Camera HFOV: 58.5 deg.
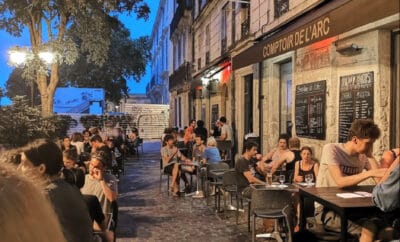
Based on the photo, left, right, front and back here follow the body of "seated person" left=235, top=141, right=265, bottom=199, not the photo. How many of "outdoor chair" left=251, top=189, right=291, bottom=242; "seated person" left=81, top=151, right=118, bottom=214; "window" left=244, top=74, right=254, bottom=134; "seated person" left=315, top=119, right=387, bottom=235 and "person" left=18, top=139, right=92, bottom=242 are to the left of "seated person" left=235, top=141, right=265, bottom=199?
1

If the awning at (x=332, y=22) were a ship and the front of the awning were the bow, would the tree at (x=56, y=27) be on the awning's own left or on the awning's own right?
on the awning's own right

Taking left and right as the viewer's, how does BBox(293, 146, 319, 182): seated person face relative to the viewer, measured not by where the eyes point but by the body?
facing the viewer

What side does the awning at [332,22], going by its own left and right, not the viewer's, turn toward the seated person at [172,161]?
right

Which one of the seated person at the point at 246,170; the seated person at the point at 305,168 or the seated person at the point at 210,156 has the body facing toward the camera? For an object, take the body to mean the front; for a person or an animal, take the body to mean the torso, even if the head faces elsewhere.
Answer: the seated person at the point at 305,168

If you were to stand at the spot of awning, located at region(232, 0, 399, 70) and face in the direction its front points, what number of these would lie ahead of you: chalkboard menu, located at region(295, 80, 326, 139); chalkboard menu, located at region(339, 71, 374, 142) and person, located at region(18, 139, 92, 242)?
1
